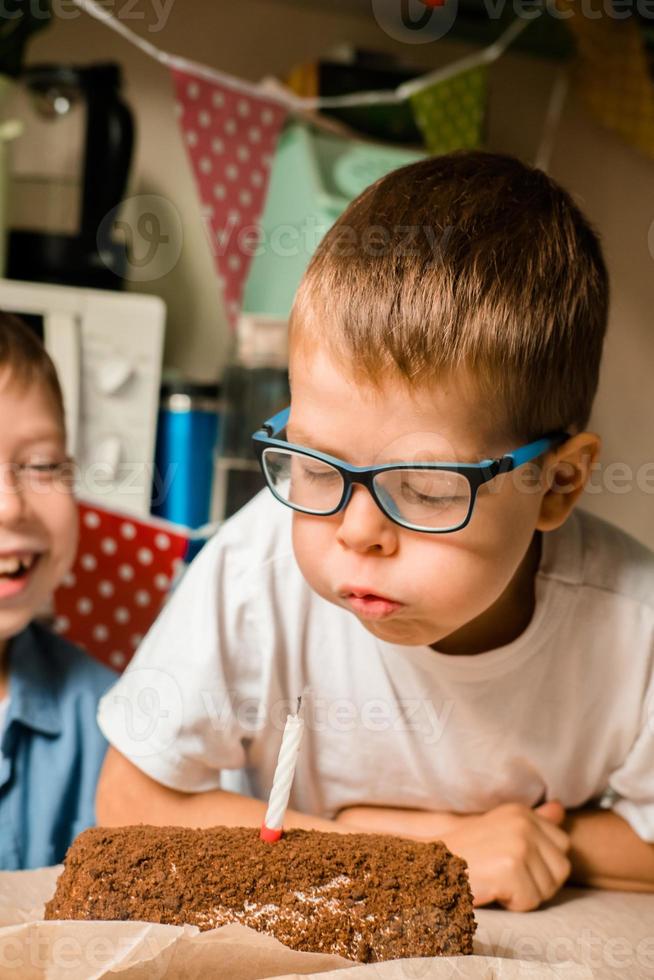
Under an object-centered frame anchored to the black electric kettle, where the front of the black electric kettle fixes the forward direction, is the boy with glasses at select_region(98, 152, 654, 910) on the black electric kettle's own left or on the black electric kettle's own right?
on the black electric kettle's own left
